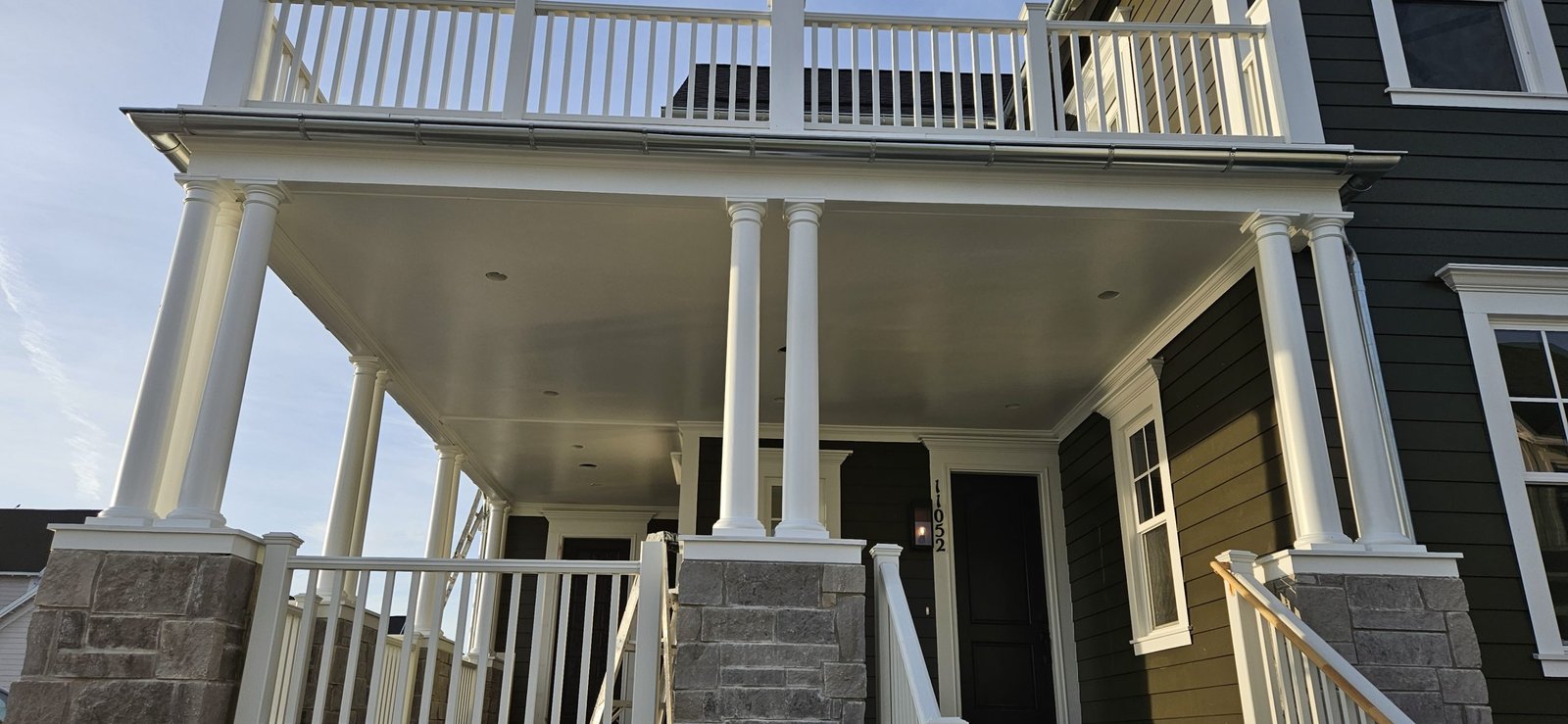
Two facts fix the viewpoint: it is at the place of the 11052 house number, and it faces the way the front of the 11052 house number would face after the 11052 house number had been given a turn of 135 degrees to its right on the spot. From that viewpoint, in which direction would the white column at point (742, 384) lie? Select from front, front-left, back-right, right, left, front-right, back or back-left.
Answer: back-left

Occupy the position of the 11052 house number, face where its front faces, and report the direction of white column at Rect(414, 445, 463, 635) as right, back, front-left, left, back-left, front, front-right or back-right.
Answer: right

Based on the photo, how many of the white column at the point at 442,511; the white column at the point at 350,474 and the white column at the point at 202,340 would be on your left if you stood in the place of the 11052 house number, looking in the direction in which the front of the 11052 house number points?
0

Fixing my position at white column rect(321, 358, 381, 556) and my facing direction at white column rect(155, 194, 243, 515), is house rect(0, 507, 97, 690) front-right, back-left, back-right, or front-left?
back-right

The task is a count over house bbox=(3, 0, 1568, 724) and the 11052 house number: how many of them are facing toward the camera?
2

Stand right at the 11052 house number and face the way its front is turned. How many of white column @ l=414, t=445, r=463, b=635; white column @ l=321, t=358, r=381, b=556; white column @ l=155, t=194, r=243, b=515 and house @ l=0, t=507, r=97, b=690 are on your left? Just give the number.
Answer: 0

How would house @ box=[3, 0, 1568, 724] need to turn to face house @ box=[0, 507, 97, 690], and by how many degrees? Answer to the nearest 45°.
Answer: approximately 135° to its right

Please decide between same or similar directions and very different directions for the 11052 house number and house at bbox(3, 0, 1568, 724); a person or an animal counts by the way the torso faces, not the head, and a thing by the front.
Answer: same or similar directions

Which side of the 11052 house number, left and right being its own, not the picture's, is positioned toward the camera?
front

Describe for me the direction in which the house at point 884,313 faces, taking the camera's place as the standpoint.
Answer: facing the viewer
